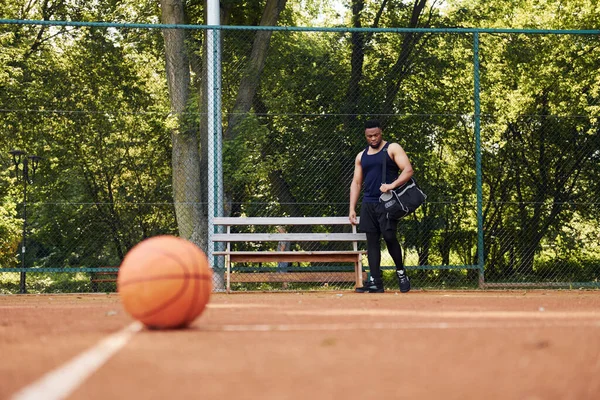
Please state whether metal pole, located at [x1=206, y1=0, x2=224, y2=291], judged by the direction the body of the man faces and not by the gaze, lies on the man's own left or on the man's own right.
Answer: on the man's own right

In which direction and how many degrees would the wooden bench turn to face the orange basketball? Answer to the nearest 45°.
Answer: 0° — it already faces it

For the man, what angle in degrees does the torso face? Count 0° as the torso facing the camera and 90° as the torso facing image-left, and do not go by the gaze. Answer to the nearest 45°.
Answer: approximately 45°

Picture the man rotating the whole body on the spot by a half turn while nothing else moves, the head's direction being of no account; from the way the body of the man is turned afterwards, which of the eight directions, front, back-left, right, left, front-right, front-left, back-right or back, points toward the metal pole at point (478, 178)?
front

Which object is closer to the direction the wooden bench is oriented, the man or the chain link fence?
the man

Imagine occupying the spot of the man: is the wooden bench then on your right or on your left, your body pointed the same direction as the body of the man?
on your right

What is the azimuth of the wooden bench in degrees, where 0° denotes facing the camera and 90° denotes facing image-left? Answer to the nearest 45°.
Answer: approximately 0°
